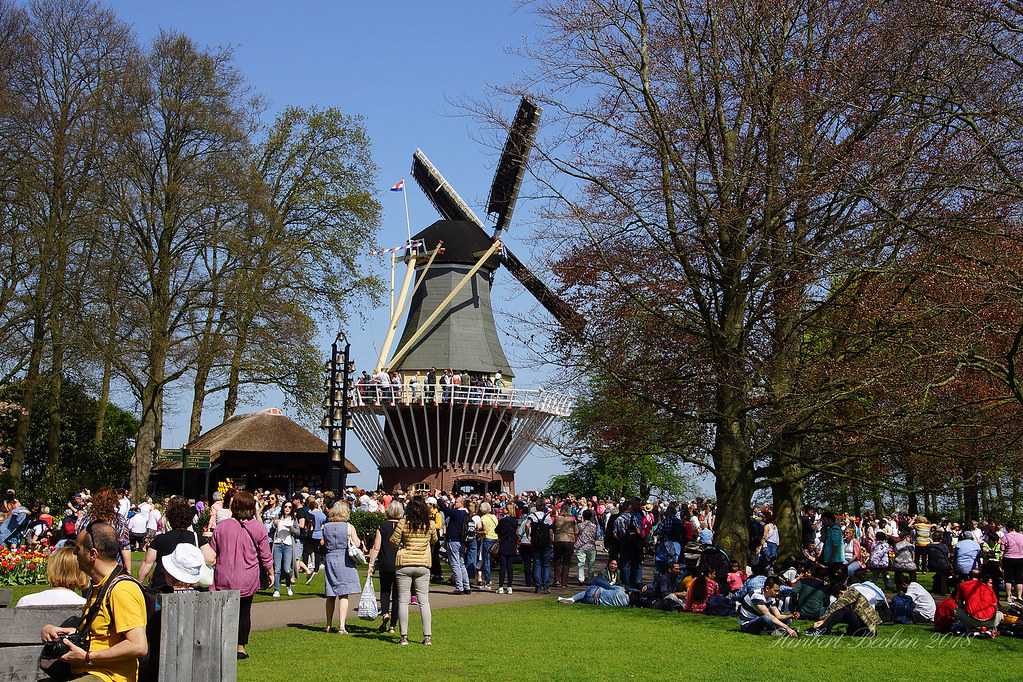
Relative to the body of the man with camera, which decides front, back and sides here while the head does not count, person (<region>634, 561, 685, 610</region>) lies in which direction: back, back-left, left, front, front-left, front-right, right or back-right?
back-right

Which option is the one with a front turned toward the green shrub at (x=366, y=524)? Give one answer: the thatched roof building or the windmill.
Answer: the thatched roof building

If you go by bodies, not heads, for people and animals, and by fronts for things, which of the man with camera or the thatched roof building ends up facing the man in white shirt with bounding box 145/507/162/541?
the thatched roof building

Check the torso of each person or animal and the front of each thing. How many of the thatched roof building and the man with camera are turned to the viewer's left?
1

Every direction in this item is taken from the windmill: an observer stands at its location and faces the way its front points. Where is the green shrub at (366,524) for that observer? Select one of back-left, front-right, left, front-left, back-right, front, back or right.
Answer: back-right

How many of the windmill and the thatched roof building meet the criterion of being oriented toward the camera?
1

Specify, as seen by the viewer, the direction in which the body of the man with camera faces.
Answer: to the viewer's left

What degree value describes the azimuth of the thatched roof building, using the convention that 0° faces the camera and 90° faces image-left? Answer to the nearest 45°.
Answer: approximately 0°
